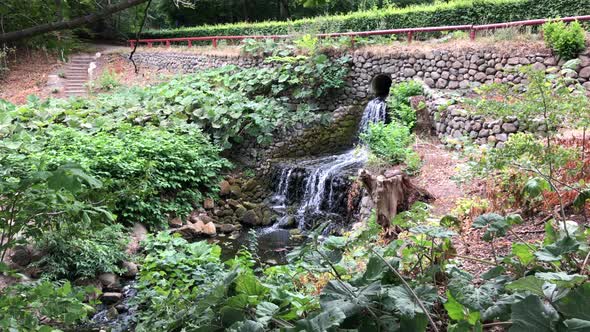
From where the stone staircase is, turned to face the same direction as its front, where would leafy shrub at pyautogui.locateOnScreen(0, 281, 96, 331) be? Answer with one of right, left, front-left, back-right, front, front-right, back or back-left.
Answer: front

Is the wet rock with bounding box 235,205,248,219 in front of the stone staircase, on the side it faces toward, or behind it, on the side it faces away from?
in front

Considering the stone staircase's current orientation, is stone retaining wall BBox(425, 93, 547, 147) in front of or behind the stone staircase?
in front

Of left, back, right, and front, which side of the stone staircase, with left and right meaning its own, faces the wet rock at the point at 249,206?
front

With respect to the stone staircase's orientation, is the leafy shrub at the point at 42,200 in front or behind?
in front

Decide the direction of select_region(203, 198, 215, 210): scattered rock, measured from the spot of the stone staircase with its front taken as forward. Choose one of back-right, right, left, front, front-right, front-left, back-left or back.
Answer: front

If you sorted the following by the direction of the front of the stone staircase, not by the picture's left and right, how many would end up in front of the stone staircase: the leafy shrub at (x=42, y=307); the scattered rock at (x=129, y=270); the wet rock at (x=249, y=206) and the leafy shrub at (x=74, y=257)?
4

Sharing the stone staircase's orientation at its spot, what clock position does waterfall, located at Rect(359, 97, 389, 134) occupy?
The waterfall is roughly at 11 o'clock from the stone staircase.

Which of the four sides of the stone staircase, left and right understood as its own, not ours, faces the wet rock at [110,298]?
front

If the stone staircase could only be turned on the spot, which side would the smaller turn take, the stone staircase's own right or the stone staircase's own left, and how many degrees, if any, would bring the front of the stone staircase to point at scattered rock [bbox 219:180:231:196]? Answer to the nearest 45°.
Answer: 0° — it already faces it

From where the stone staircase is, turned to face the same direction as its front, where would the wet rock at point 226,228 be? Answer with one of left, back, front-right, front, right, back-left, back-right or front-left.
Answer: front

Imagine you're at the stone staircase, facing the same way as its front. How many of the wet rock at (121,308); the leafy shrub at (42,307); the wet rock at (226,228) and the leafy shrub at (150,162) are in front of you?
4

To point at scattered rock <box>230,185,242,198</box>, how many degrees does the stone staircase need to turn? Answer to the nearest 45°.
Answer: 0° — it already faces it

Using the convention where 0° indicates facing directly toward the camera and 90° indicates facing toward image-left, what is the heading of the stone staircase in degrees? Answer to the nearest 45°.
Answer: approximately 0°

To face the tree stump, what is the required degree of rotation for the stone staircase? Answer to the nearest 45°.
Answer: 0° — it already faces it

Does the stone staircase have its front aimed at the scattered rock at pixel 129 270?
yes
